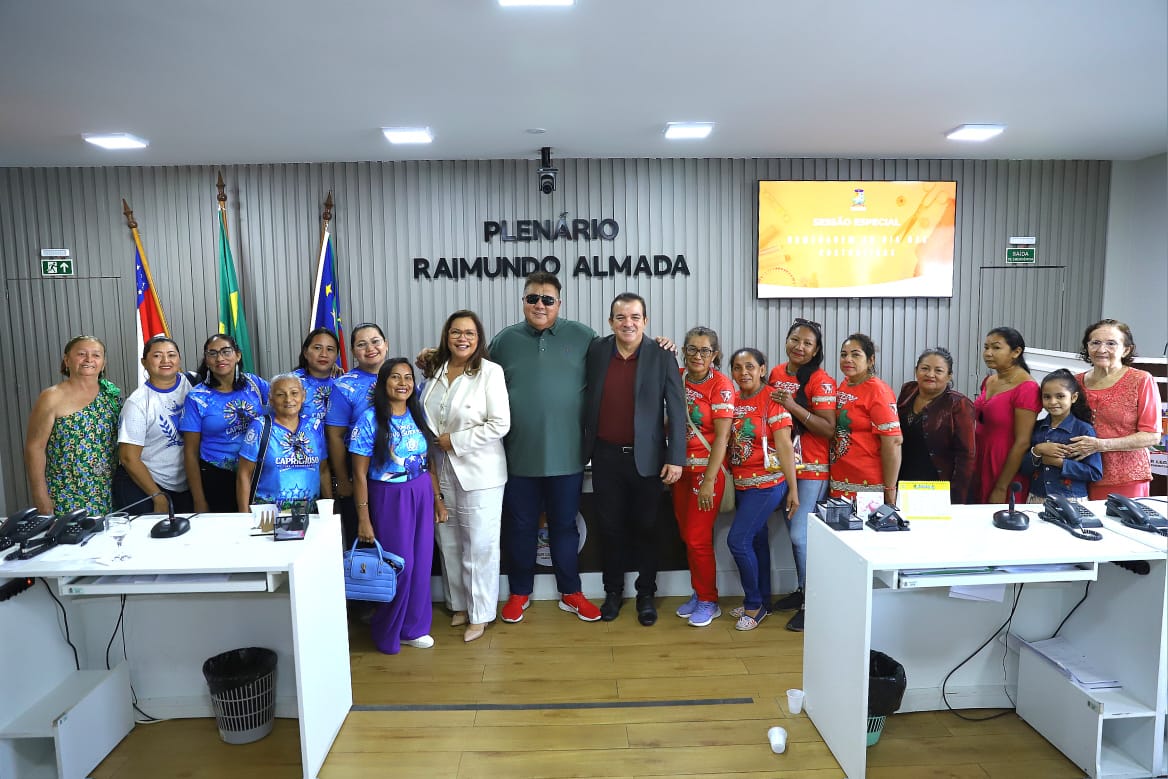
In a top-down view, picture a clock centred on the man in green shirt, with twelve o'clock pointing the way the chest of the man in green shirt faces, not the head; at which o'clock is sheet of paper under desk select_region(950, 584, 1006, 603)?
The sheet of paper under desk is roughly at 10 o'clock from the man in green shirt.

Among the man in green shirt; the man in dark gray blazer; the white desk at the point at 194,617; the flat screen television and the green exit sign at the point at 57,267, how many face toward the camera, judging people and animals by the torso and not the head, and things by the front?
5

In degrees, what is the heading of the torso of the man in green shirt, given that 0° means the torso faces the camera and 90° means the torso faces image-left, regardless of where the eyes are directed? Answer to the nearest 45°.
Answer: approximately 0°

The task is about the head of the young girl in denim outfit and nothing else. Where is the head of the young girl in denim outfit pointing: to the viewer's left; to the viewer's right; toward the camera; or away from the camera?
toward the camera

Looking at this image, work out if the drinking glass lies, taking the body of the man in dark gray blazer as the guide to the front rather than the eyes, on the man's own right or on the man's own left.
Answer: on the man's own right

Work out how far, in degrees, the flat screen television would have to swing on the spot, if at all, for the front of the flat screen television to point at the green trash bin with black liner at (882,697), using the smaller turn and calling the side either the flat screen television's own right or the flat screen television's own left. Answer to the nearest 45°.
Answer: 0° — it already faces it

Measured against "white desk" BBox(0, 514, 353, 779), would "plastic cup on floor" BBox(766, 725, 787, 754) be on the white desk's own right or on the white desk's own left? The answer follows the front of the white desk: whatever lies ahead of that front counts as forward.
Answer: on the white desk's own left

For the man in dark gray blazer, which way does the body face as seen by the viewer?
toward the camera

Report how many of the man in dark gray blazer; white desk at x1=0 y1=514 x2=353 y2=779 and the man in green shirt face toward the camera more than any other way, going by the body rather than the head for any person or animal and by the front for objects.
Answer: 3

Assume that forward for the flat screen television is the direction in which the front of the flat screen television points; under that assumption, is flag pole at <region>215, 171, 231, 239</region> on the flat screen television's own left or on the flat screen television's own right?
on the flat screen television's own right

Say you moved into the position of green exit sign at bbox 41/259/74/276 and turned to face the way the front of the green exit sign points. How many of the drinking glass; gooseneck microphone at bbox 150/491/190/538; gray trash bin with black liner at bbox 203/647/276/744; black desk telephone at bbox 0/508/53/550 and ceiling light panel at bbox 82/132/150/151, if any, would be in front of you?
5

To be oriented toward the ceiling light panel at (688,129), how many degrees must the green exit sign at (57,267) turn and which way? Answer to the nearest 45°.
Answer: approximately 45° to its left

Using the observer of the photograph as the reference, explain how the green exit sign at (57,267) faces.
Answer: facing the viewer

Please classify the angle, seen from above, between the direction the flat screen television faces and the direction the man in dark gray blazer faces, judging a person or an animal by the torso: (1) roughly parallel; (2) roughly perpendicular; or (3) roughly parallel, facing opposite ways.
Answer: roughly parallel

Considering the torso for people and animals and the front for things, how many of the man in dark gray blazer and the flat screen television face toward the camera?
2
